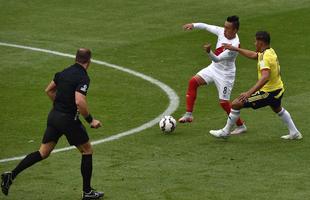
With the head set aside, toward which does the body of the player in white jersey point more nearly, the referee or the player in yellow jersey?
the referee

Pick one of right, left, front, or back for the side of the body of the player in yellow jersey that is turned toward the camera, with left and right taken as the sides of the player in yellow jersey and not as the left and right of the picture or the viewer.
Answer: left

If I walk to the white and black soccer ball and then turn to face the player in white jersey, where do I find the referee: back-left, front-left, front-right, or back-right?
back-right

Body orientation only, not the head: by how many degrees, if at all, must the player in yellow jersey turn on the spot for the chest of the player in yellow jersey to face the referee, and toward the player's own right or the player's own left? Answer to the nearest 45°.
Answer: approximately 45° to the player's own left

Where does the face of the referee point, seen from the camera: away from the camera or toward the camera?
away from the camera

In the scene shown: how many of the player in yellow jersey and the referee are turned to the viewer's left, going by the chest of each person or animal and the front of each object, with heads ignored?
1

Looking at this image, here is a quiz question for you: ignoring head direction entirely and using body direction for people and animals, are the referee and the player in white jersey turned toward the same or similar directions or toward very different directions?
very different directions

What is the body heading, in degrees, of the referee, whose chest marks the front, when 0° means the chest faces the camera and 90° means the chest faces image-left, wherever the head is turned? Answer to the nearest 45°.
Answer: approximately 225°

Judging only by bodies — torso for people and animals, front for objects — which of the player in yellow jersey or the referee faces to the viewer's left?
the player in yellow jersey
